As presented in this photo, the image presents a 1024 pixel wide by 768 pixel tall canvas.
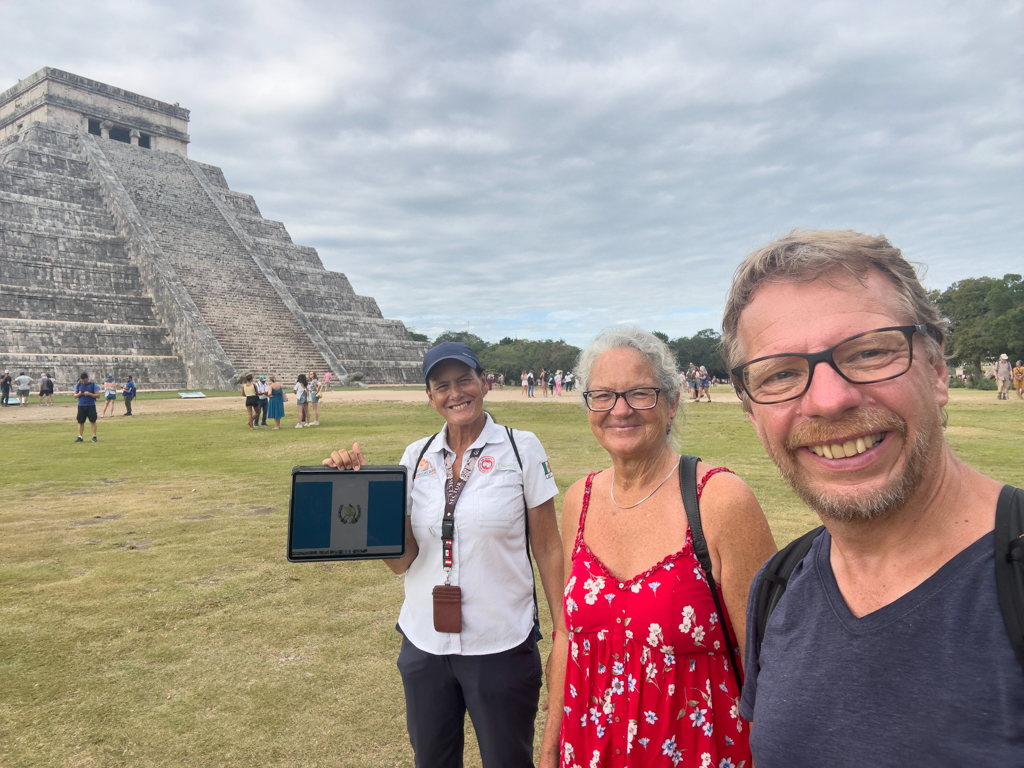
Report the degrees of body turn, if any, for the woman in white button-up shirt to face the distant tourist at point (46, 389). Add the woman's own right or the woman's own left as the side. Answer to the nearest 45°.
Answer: approximately 135° to the woman's own right

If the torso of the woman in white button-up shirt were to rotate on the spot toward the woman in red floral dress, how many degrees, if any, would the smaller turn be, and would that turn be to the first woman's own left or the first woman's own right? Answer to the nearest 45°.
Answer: approximately 45° to the first woman's own left

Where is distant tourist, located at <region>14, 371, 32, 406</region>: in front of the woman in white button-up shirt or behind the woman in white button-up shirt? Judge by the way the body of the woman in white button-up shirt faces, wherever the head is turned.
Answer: behind

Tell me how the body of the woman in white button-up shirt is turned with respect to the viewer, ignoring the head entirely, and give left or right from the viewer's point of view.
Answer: facing the viewer

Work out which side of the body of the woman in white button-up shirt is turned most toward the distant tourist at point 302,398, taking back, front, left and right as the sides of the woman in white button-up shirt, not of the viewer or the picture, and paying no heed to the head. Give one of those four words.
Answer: back

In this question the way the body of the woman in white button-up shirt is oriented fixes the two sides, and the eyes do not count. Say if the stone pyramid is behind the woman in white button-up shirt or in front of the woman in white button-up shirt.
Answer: behind

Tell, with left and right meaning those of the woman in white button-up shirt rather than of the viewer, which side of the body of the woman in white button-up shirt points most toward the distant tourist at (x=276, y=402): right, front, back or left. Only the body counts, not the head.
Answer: back

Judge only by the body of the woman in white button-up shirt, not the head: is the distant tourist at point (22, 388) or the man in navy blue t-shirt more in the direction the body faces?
the man in navy blue t-shirt
